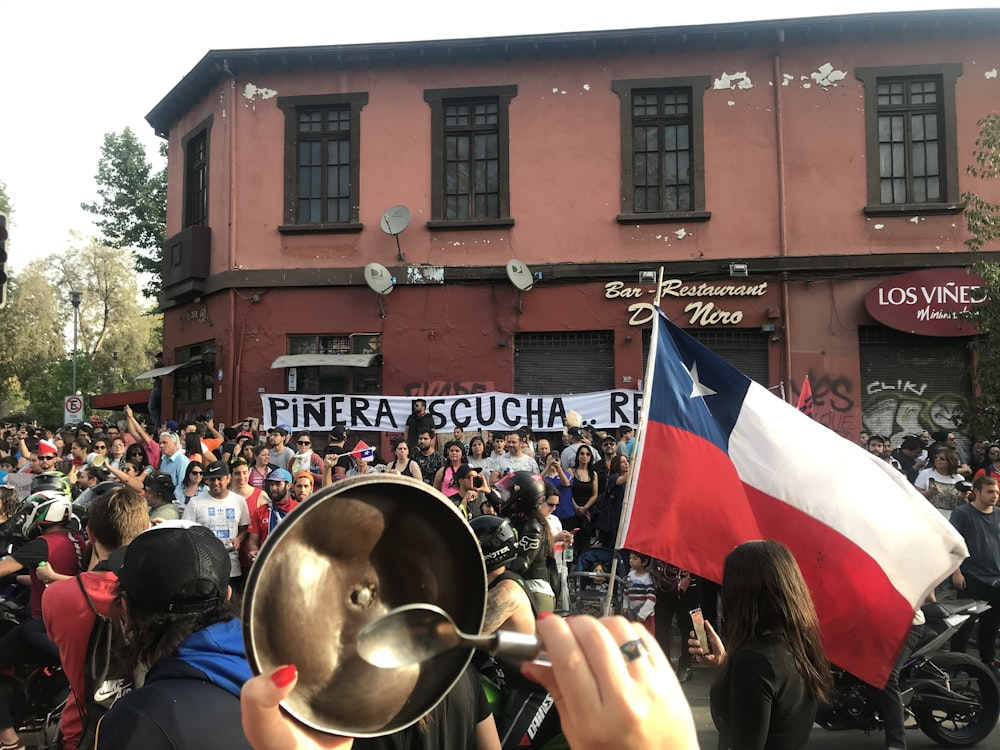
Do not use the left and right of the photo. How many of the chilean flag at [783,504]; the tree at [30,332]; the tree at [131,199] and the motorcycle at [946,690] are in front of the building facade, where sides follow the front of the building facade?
2

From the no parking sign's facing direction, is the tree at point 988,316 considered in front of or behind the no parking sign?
in front

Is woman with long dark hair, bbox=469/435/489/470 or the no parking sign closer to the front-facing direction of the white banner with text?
the woman with long dark hair

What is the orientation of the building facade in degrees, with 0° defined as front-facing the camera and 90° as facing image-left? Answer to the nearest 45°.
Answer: approximately 0°

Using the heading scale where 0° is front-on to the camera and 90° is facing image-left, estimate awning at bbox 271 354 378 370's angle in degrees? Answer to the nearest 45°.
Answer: approximately 0°

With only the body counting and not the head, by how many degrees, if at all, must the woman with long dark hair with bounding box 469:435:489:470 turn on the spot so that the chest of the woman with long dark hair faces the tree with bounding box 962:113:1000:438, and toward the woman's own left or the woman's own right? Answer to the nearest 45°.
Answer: approximately 90° to the woman's own left

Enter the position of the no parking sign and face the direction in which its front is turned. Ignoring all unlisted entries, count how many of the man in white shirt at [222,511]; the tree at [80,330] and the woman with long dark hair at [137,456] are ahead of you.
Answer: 2

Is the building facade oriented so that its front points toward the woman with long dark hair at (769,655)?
yes
